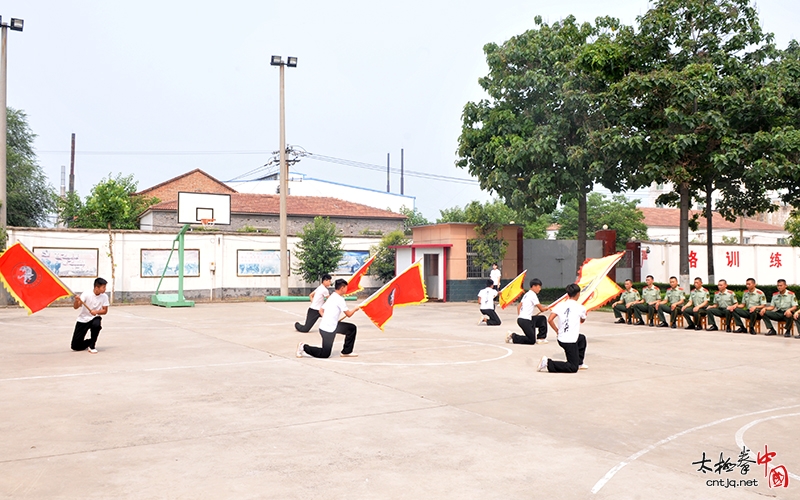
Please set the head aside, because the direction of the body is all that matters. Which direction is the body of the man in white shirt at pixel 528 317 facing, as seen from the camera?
to the viewer's right

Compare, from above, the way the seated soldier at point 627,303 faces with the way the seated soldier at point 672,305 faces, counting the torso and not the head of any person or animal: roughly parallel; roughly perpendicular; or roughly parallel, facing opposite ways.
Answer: roughly parallel

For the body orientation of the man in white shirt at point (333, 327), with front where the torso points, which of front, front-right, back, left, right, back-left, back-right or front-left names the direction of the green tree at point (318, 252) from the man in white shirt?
left

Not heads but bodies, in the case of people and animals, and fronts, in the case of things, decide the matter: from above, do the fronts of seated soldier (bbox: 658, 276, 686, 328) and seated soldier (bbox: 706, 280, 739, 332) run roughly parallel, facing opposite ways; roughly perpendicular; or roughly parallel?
roughly parallel

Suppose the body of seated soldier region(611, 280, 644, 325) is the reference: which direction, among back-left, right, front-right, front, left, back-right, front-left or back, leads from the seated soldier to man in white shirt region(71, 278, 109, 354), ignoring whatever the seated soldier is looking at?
front

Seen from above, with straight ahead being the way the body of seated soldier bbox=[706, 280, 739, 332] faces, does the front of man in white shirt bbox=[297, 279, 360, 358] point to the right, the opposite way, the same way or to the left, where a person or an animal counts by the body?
the opposite way

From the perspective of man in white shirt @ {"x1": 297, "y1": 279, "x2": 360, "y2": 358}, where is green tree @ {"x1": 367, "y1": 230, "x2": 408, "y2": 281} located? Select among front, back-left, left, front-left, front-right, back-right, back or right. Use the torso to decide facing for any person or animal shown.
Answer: left

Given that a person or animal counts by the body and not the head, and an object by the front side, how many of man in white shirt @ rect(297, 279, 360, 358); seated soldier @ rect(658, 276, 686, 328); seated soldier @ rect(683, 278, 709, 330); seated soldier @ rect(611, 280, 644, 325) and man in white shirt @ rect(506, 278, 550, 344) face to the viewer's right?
2

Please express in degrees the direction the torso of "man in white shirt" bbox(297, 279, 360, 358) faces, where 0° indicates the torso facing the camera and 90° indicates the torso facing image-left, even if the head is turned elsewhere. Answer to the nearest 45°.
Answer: approximately 270°

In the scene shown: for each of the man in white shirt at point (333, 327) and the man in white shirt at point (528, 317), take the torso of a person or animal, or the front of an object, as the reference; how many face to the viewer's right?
2

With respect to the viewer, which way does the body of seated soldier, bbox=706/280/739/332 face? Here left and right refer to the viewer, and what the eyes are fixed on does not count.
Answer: facing the viewer and to the left of the viewer

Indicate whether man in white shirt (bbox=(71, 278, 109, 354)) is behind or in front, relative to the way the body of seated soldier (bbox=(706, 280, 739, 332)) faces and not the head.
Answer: in front

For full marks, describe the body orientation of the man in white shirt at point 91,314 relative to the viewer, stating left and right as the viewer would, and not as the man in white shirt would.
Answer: facing the viewer and to the right of the viewer

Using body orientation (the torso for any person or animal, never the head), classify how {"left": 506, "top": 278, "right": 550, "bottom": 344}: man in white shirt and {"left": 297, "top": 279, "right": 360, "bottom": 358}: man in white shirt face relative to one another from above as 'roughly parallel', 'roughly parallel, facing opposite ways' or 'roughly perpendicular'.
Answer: roughly parallel

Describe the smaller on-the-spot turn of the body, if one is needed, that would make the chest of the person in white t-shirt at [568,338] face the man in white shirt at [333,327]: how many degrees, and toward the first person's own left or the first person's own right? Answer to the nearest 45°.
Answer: approximately 135° to the first person's own left

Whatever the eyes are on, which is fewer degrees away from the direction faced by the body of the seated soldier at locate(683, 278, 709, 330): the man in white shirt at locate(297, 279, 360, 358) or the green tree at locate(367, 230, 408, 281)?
the man in white shirt
